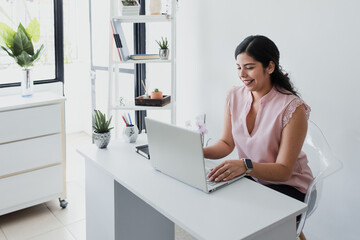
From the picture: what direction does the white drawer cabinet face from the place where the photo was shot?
facing the viewer and to the right of the viewer

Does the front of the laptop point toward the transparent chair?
yes

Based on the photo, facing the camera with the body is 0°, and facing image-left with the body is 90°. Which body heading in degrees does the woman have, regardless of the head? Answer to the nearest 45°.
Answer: approximately 45°

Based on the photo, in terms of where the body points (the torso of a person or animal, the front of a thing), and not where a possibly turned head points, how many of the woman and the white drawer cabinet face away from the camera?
0

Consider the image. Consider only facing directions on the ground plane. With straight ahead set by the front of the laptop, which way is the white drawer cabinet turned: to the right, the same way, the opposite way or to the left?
to the right

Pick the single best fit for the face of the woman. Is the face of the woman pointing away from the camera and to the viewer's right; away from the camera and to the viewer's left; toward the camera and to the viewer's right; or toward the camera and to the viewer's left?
toward the camera and to the viewer's left

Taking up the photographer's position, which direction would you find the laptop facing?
facing away from the viewer and to the right of the viewer

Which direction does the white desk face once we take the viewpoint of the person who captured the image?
facing away from the viewer and to the right of the viewer

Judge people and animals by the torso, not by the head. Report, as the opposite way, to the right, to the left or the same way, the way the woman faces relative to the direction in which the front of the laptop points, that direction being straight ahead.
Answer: the opposite way

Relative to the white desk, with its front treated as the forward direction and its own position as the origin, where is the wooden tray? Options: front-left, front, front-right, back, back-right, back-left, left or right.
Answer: front-left
